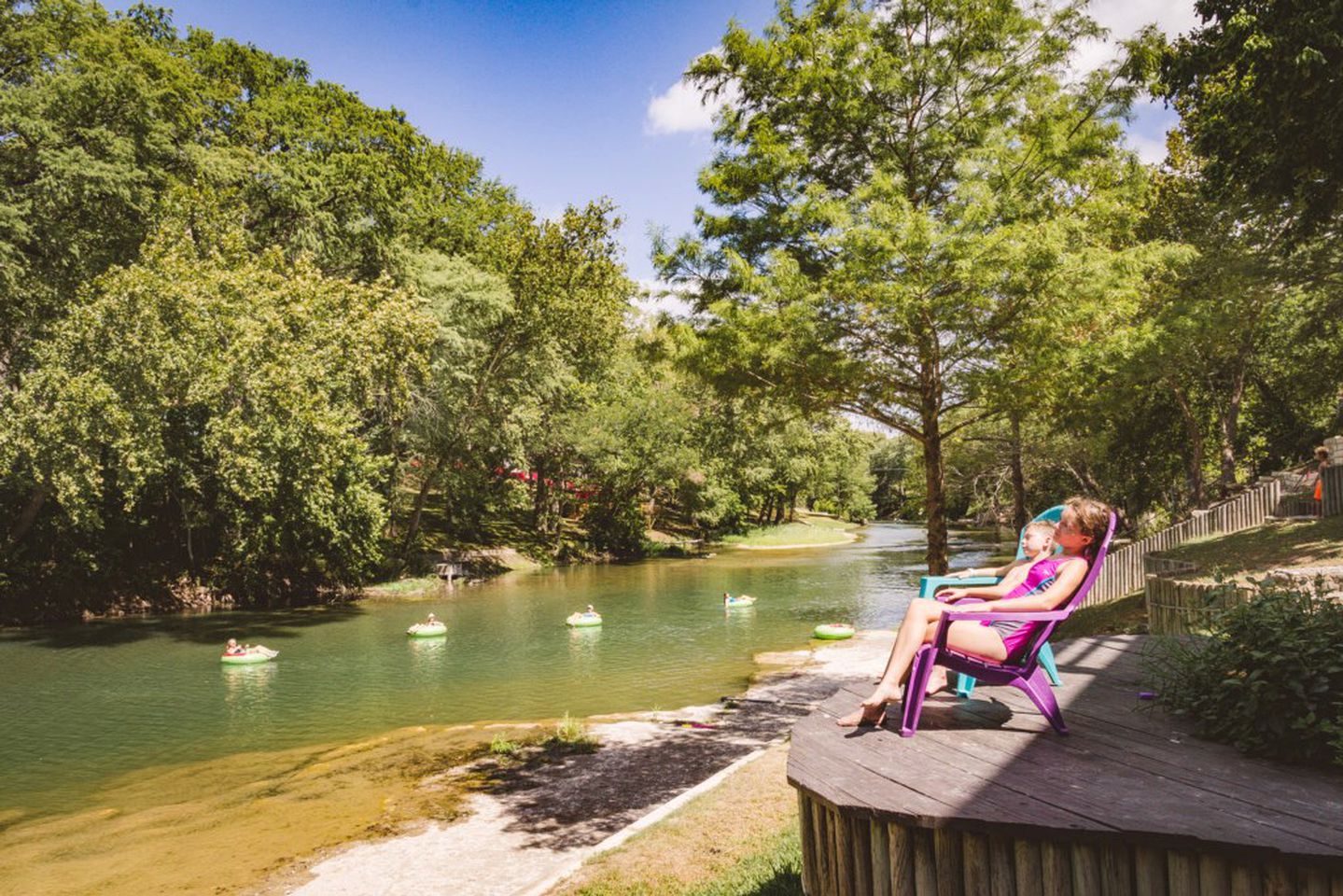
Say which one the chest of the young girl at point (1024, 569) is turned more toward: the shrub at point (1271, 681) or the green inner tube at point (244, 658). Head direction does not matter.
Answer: the green inner tube

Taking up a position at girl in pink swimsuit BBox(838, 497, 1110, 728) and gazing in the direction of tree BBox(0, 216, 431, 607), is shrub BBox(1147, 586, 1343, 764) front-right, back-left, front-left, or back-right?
back-right

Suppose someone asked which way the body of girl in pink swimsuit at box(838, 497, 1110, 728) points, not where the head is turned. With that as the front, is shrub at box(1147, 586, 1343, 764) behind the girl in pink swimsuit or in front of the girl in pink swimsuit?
behind

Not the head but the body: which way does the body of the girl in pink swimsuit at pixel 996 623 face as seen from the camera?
to the viewer's left

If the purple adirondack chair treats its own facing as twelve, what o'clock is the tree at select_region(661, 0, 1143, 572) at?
The tree is roughly at 3 o'clock from the purple adirondack chair.

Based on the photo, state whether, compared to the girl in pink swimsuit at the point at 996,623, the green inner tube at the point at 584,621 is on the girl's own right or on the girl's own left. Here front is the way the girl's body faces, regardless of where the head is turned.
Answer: on the girl's own right

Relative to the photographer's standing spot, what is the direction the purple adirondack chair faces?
facing to the left of the viewer

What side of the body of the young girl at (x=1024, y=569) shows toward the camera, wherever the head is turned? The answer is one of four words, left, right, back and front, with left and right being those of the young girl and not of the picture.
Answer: left
